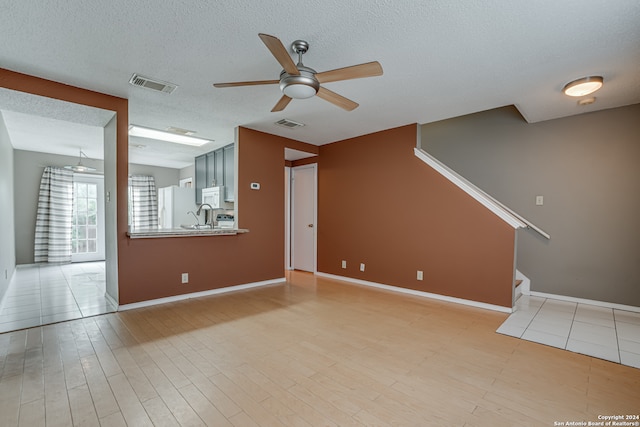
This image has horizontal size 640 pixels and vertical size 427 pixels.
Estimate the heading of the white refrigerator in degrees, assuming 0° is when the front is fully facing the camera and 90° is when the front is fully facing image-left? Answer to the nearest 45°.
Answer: approximately 45°

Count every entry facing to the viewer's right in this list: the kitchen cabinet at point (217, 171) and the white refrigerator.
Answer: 0

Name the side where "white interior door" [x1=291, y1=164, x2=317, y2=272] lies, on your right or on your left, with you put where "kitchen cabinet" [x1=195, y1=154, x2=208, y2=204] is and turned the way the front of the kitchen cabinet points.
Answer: on your left

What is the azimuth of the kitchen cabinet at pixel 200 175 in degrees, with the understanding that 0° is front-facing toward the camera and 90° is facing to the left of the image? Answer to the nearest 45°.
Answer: approximately 45°

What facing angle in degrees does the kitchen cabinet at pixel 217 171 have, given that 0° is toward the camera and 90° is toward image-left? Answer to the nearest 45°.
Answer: approximately 45°

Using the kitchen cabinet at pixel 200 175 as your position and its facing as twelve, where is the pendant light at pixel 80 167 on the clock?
The pendant light is roughly at 2 o'clock from the kitchen cabinet.

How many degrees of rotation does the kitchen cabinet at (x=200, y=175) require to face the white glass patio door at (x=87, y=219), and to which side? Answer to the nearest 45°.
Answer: approximately 90° to its right

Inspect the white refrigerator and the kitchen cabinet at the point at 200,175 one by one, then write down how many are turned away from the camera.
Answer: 0

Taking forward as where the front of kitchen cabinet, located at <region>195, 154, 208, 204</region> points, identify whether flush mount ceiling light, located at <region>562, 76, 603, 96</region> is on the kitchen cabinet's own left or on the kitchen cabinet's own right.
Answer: on the kitchen cabinet's own left

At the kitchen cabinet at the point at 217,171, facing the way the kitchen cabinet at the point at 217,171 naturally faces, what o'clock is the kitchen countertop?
The kitchen countertop is roughly at 11 o'clock from the kitchen cabinet.
